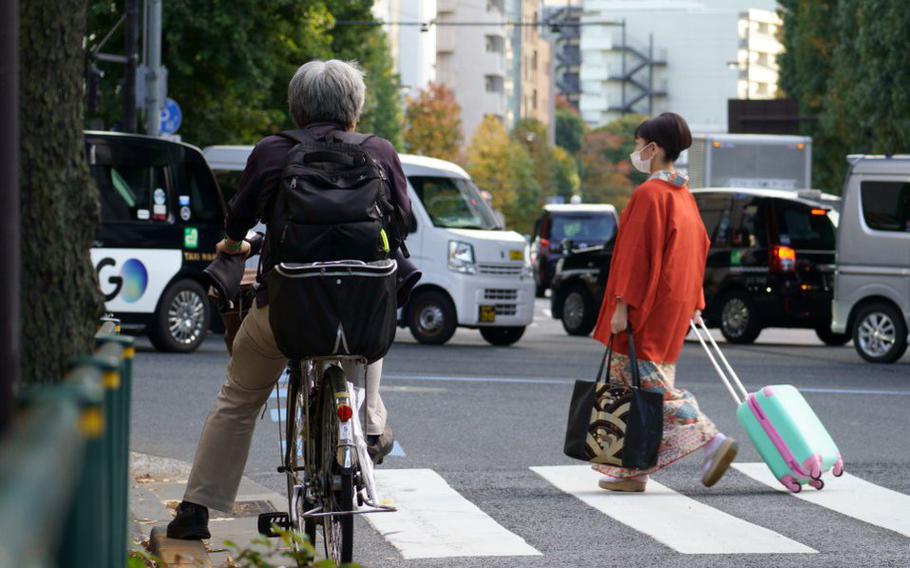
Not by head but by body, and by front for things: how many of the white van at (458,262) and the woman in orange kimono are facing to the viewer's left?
1

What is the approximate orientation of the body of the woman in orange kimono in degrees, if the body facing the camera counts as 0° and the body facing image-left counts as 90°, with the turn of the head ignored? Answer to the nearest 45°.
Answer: approximately 90°

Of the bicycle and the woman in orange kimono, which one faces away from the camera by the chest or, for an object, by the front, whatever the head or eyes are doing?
the bicycle

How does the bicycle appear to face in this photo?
away from the camera

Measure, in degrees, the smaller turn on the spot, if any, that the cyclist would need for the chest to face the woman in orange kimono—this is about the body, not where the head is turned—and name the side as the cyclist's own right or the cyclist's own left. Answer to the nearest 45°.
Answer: approximately 45° to the cyclist's own right

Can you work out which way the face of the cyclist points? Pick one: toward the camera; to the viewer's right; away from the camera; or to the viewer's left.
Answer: away from the camera

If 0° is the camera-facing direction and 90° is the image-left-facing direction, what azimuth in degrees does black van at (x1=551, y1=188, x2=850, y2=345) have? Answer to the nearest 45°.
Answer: approximately 135°

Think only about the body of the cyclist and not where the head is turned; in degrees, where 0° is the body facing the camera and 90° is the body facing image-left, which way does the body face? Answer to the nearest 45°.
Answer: approximately 180°
